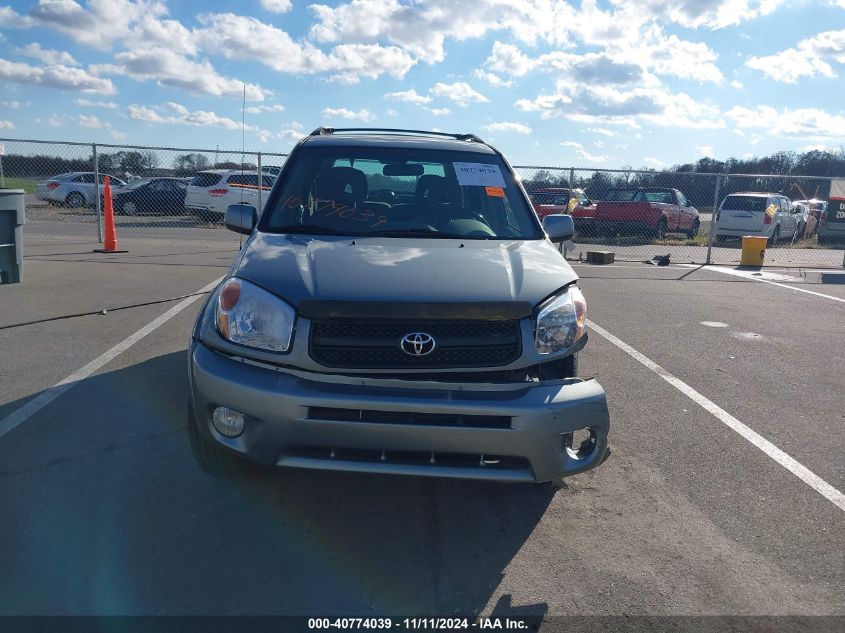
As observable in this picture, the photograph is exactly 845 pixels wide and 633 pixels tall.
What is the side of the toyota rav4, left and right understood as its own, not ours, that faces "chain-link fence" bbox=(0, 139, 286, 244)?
back

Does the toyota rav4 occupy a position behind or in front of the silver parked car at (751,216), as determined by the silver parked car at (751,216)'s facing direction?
behind

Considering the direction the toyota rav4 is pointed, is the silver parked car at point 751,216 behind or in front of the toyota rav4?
behind

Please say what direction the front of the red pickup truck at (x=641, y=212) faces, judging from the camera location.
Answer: facing away from the viewer and to the right of the viewer

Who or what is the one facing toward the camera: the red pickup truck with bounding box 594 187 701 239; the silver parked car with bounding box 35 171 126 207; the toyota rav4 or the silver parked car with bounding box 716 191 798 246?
the toyota rav4

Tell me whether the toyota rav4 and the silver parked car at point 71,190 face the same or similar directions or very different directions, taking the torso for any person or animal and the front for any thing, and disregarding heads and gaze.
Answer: very different directions
